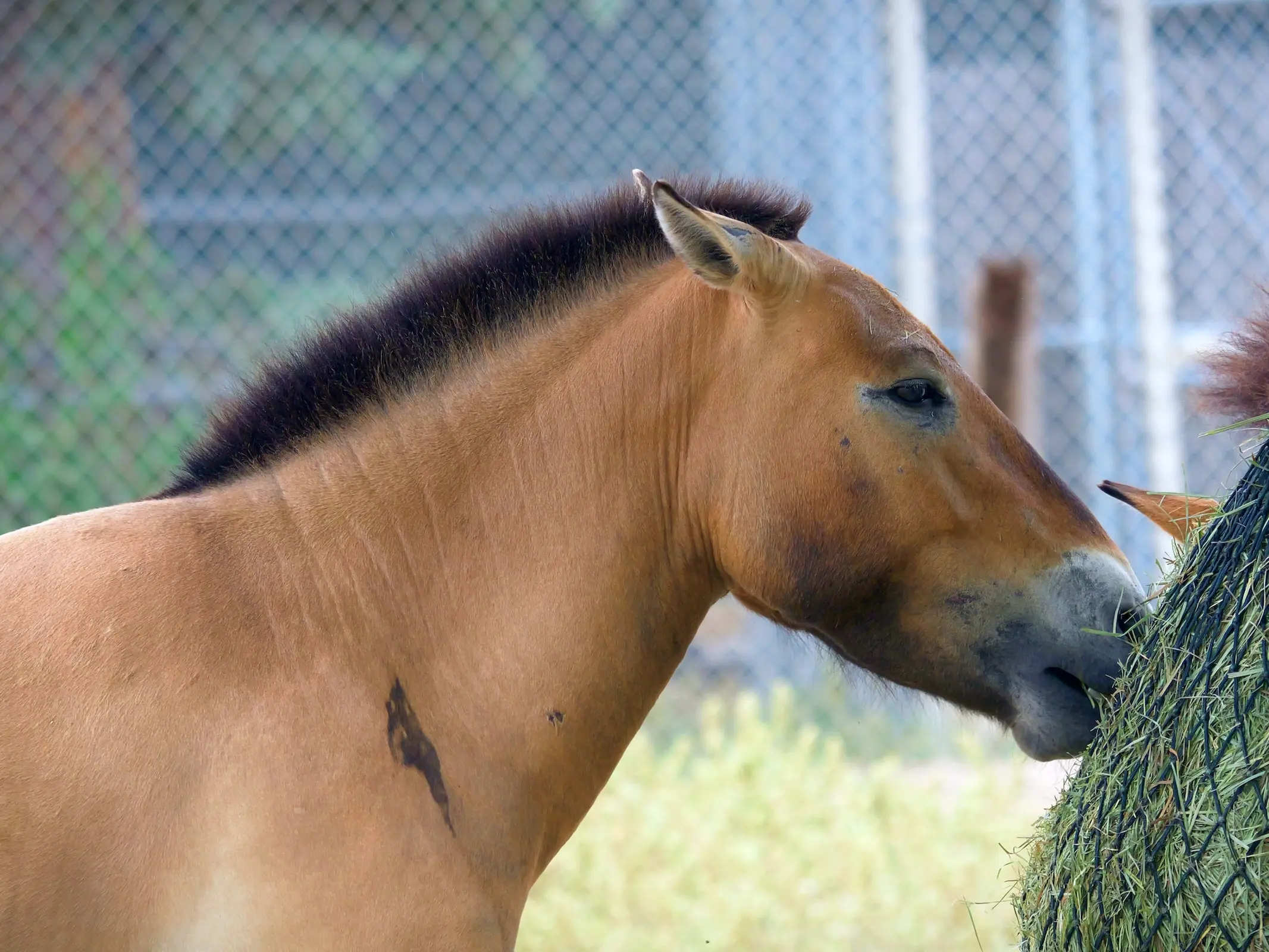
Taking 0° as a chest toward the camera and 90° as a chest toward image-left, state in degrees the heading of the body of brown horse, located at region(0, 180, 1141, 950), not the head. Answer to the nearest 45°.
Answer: approximately 270°

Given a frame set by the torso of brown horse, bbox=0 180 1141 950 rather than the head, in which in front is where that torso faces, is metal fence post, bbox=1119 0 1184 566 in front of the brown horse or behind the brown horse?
in front

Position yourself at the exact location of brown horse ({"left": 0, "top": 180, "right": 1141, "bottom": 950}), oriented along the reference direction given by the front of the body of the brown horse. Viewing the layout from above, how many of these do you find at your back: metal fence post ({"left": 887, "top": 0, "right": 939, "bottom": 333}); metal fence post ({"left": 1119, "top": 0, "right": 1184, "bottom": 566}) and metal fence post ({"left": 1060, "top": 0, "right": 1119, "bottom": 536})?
0

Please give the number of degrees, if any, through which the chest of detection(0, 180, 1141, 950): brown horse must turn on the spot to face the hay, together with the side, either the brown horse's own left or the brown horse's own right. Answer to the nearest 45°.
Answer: approximately 45° to the brown horse's own right

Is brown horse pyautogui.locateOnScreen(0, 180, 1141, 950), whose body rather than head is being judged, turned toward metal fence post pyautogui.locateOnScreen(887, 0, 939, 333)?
no

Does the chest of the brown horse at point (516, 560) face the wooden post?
no
